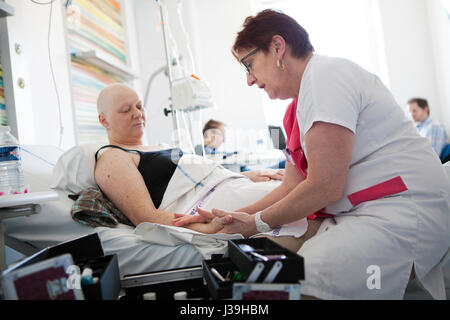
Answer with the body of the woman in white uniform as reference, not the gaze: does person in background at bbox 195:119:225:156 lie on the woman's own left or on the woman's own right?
on the woman's own right

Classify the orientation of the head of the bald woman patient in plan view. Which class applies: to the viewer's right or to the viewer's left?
to the viewer's right

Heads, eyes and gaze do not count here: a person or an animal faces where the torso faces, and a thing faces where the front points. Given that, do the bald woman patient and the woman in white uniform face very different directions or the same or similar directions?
very different directions

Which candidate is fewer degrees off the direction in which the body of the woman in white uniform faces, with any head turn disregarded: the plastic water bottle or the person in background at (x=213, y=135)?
the plastic water bottle

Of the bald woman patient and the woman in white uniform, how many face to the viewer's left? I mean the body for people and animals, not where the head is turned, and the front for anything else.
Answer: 1

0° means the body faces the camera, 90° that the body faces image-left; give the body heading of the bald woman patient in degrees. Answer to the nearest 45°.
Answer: approximately 315°

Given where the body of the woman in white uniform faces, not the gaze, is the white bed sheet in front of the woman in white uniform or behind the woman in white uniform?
in front

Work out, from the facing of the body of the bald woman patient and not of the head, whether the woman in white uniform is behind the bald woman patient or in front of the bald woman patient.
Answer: in front

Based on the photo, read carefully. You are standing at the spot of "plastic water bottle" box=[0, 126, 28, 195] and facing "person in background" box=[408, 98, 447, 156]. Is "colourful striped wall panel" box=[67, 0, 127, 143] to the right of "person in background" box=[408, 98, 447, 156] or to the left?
left

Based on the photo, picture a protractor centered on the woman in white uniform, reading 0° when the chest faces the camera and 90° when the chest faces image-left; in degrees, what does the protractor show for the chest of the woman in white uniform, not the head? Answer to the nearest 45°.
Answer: approximately 90°

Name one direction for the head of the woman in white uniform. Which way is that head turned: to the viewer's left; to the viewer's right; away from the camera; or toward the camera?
to the viewer's left
